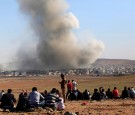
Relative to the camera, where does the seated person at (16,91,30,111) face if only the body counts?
away from the camera

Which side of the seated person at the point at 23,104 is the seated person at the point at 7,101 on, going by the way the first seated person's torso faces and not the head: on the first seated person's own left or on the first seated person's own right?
on the first seated person's own left

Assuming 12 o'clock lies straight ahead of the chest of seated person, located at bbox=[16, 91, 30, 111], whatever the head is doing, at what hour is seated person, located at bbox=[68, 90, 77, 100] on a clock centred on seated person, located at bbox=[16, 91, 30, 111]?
seated person, located at bbox=[68, 90, 77, 100] is roughly at 1 o'clock from seated person, located at bbox=[16, 91, 30, 111].

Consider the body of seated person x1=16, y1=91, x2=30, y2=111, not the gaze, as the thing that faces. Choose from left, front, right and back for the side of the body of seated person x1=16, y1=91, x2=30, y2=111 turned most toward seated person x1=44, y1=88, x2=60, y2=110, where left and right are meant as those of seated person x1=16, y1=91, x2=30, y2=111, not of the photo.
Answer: right

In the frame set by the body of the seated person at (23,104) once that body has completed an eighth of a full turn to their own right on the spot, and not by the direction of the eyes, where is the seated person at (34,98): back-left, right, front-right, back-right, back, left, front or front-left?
right
